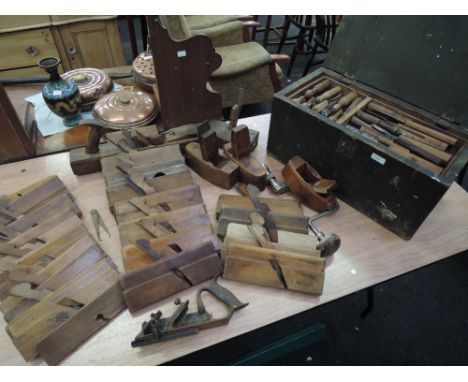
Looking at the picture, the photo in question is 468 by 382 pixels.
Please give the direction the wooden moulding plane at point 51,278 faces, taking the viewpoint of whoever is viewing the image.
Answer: facing away from the viewer and to the right of the viewer

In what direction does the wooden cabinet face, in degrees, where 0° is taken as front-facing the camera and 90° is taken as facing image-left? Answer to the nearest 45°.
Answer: approximately 0°
